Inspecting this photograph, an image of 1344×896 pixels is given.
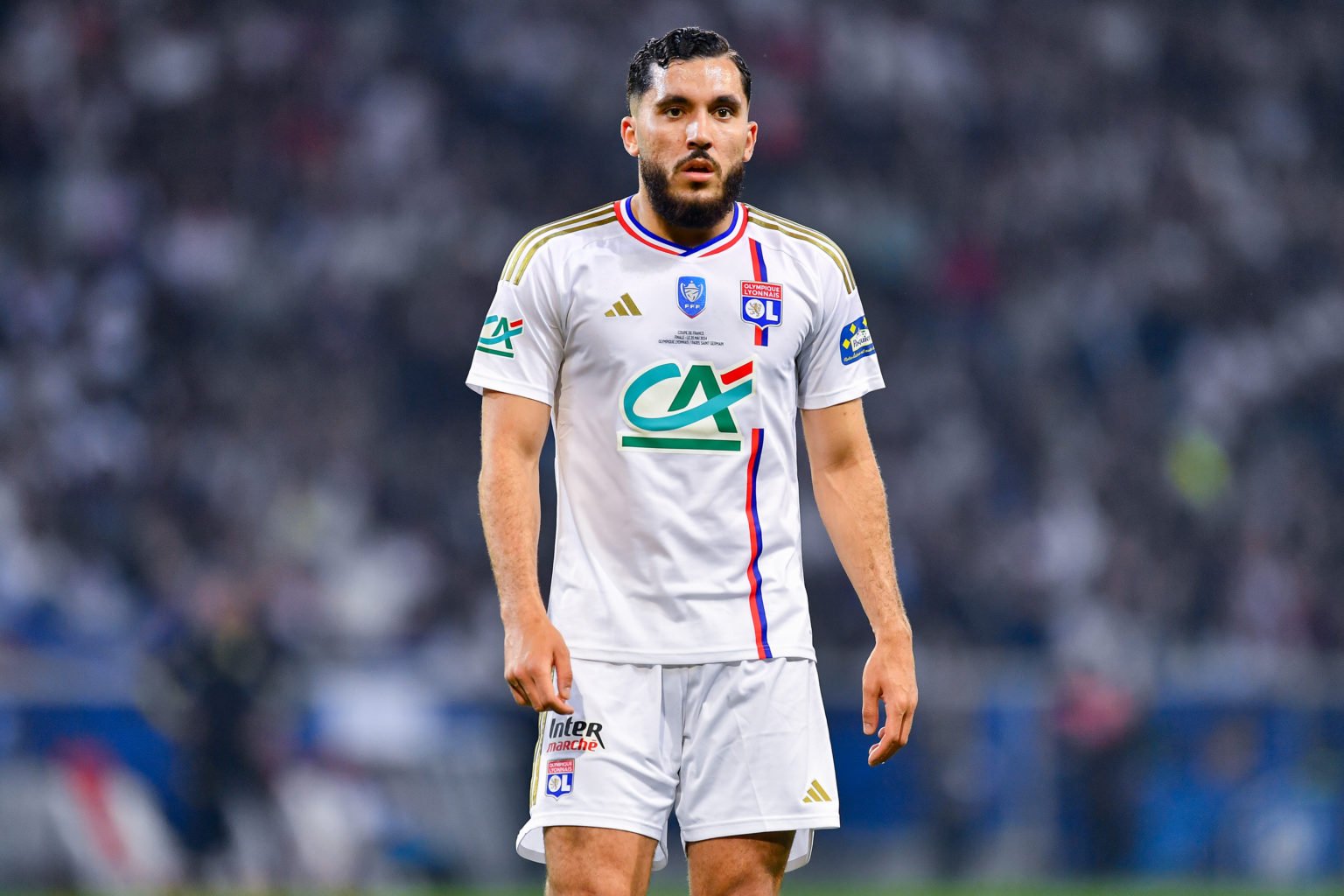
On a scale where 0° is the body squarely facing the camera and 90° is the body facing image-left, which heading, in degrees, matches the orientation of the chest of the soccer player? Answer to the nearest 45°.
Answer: approximately 0°
